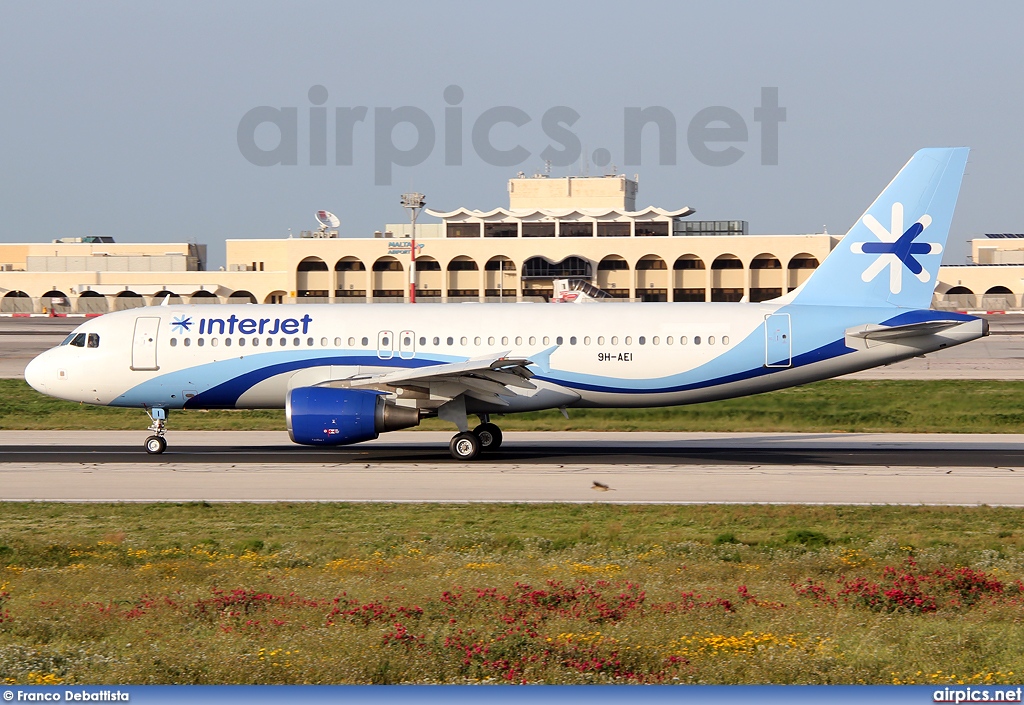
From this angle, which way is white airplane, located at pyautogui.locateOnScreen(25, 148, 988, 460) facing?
to the viewer's left
